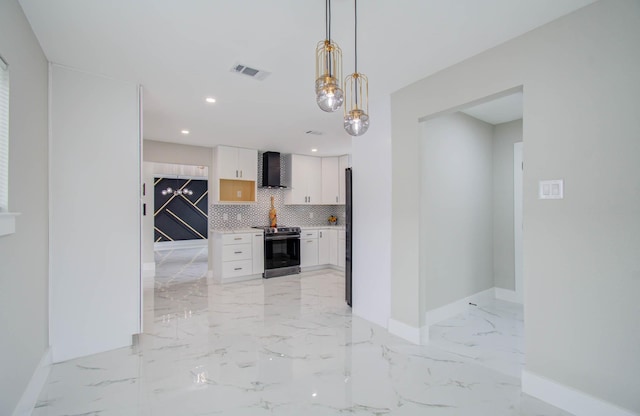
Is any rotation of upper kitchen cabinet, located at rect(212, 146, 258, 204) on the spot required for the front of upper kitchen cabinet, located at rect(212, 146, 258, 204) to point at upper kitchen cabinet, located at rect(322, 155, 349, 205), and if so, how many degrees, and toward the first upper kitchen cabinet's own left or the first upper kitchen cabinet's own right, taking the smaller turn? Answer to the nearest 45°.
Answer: approximately 90° to the first upper kitchen cabinet's own left

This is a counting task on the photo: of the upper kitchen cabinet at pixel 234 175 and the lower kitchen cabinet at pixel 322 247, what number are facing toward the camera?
2

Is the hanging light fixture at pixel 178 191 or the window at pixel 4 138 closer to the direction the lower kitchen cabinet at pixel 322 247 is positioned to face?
the window

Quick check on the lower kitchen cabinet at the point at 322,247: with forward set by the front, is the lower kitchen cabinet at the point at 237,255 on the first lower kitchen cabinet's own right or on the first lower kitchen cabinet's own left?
on the first lower kitchen cabinet's own right

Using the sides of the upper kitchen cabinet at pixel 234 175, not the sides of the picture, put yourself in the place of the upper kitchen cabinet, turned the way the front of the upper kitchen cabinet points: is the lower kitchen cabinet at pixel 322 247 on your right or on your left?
on your left

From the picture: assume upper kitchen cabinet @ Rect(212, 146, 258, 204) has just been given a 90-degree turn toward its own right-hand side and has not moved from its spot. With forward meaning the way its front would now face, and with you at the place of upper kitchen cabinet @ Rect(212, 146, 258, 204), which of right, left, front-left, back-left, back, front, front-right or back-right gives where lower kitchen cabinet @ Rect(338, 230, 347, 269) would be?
back

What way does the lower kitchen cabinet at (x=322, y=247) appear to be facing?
toward the camera

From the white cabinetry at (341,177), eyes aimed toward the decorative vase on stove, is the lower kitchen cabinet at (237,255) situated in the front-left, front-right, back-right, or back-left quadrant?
front-left

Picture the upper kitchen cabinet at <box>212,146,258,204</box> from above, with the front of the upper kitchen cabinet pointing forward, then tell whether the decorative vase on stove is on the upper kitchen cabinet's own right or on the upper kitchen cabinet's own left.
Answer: on the upper kitchen cabinet's own left
